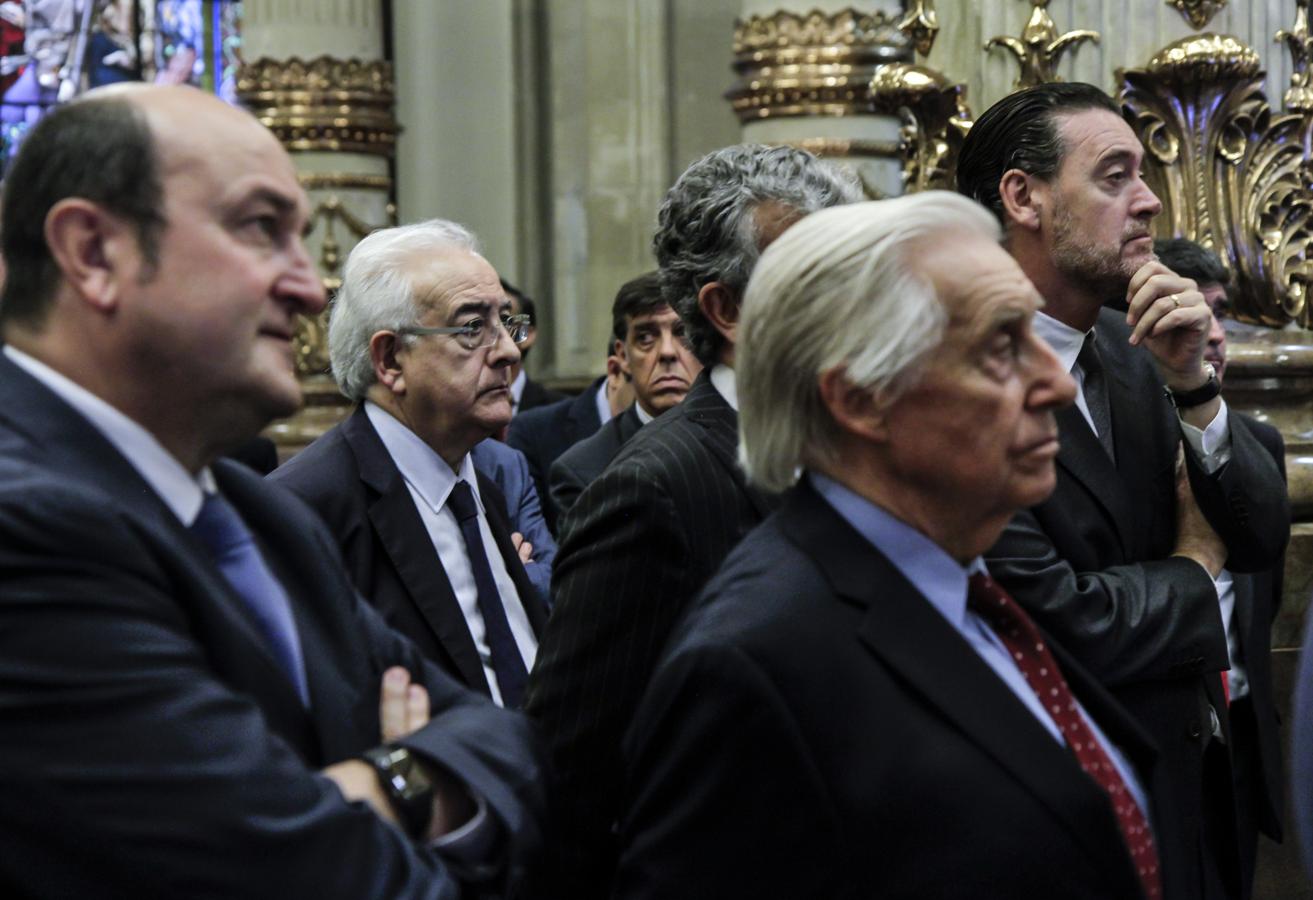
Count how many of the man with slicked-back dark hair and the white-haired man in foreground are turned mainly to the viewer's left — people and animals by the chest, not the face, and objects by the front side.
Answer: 0

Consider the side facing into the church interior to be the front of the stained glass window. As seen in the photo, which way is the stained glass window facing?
toward the camera

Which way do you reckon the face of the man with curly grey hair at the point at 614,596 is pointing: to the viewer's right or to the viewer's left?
to the viewer's right

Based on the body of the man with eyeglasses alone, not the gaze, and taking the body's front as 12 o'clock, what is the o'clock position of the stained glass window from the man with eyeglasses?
The stained glass window is roughly at 7 o'clock from the man with eyeglasses.

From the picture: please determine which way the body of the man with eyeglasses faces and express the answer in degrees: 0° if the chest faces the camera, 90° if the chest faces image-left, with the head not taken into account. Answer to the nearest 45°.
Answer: approximately 315°

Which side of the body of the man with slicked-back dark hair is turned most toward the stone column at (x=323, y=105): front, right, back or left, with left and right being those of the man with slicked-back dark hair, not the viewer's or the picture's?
back

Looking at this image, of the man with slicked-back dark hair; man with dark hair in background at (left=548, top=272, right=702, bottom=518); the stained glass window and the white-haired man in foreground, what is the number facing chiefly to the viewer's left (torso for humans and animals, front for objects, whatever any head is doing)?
0

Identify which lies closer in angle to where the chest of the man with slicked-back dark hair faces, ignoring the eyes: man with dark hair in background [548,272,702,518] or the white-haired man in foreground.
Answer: the white-haired man in foreground

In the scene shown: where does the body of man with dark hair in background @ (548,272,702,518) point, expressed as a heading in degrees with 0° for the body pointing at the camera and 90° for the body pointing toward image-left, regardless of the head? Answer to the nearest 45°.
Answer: approximately 315°

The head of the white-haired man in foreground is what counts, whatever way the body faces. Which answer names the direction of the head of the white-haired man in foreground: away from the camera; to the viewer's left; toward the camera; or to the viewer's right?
to the viewer's right

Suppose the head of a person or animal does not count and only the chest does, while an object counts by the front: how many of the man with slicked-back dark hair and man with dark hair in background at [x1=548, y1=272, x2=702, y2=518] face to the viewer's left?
0

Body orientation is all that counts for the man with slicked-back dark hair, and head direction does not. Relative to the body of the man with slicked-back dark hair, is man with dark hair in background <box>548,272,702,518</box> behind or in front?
behind
